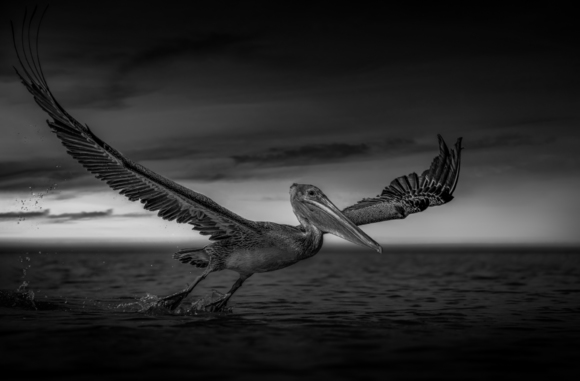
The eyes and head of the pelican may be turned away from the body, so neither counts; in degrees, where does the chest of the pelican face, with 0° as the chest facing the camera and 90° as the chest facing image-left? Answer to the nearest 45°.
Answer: approximately 315°
